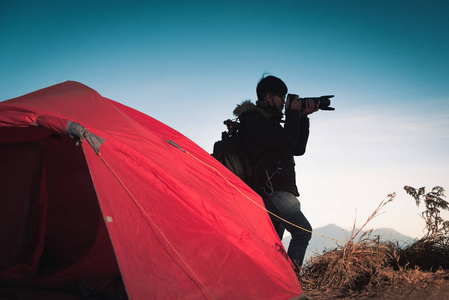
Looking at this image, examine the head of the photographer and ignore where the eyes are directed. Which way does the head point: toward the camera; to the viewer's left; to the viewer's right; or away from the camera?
to the viewer's right

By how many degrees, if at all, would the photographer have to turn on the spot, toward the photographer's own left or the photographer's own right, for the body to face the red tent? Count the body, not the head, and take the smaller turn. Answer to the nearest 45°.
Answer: approximately 135° to the photographer's own right

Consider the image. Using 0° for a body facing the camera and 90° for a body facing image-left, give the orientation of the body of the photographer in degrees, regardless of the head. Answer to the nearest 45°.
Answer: approximately 270°
